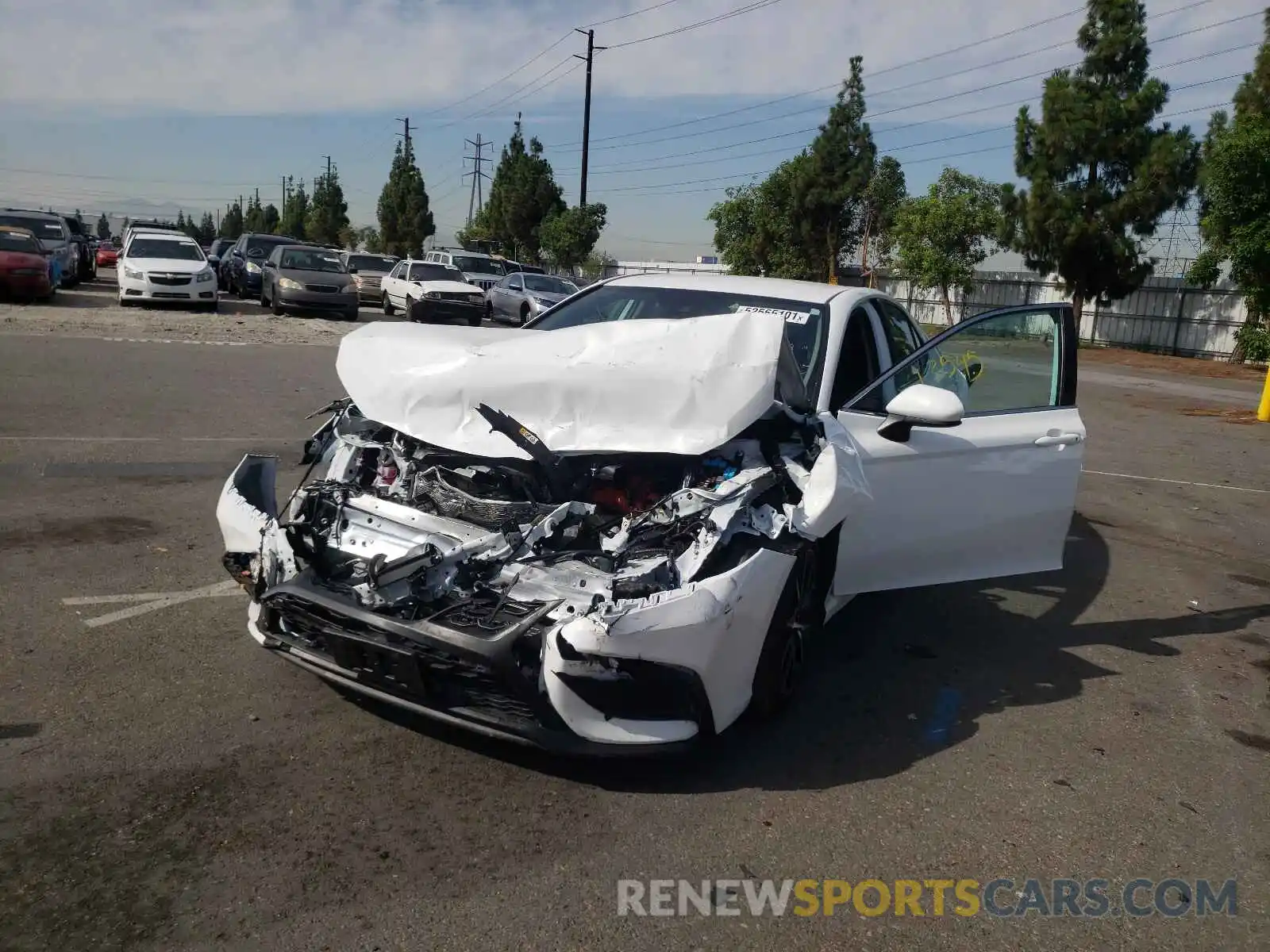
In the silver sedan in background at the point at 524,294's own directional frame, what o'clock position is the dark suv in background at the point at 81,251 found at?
The dark suv in background is roughly at 5 o'clock from the silver sedan in background.

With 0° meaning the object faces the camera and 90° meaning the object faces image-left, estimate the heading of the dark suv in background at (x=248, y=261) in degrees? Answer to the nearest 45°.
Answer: approximately 315°

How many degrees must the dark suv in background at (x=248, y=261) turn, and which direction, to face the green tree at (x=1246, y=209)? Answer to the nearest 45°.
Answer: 0° — it already faces it

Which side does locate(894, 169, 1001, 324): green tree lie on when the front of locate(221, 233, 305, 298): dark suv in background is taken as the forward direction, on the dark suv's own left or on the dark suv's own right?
on the dark suv's own left

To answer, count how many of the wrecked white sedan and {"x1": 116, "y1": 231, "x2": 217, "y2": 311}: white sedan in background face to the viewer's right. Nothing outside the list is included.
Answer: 0

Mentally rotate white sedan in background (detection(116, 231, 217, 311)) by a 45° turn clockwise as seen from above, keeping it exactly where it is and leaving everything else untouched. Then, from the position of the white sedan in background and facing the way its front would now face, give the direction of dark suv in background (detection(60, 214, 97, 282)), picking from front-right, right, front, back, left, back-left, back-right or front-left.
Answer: back-right

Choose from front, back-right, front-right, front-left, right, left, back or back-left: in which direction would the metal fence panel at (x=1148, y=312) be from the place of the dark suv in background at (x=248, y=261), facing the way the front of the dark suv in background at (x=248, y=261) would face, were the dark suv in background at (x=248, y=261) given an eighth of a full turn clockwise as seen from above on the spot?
left

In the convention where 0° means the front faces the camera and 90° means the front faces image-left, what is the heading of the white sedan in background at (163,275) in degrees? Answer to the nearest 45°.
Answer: approximately 0°

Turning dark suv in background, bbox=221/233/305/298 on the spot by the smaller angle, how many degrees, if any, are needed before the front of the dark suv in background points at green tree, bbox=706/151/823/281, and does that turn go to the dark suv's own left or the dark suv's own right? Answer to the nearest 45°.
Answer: approximately 90° to the dark suv's own left

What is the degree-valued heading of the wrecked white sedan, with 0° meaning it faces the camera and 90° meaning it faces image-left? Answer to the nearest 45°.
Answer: approximately 45°

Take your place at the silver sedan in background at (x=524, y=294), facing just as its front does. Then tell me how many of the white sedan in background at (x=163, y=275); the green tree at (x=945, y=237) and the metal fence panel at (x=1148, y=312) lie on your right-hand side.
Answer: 1

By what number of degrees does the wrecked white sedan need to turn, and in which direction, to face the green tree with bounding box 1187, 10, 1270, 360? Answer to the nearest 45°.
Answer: approximately 180°

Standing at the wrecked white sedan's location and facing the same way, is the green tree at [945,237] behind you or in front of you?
behind
